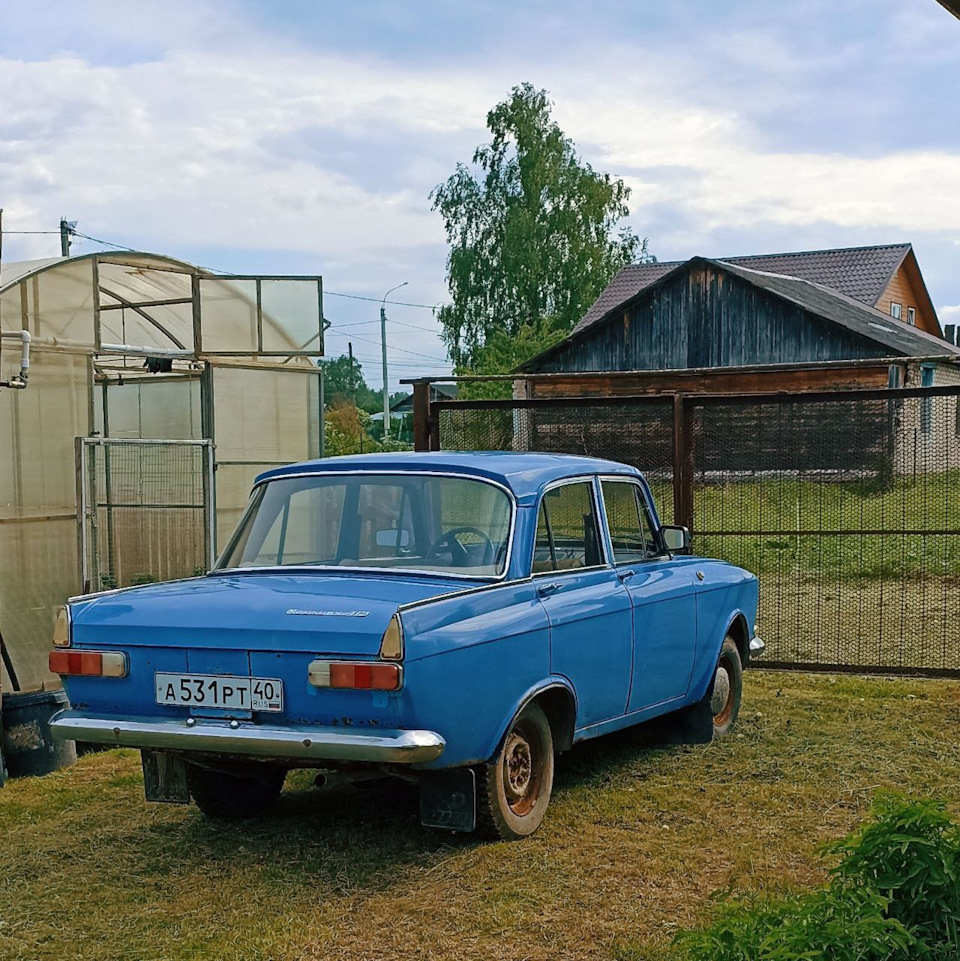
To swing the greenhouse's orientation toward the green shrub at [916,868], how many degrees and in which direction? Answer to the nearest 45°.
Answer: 0° — it already faces it

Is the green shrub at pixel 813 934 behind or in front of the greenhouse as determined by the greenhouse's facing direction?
in front

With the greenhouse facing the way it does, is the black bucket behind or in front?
in front

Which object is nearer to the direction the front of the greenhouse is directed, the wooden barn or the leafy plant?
the leafy plant

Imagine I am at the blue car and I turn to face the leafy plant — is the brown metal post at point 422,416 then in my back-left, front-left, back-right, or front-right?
back-left

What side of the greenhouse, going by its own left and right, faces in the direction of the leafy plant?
front

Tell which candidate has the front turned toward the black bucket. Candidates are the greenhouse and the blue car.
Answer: the greenhouse

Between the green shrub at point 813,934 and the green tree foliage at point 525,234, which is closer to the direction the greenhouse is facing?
the green shrub

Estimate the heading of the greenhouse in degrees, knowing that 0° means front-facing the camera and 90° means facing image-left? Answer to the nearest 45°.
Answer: approximately 0°

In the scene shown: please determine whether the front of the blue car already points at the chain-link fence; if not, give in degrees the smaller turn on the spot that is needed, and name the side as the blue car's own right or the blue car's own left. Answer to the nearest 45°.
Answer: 0° — it already faces it

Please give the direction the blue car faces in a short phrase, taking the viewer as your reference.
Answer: facing away from the viewer and to the right of the viewer

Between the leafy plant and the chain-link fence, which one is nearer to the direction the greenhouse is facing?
the leafy plant

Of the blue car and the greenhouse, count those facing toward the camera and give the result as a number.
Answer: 1

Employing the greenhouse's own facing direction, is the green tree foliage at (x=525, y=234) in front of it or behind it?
behind

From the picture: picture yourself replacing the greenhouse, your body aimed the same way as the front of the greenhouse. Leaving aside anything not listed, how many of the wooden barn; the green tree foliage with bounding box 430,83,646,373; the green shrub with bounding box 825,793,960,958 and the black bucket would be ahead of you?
2

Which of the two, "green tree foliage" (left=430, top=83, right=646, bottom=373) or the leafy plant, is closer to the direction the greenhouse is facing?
the leafy plant

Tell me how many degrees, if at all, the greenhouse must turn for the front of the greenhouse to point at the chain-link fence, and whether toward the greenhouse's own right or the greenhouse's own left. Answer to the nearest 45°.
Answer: approximately 45° to the greenhouse's own left

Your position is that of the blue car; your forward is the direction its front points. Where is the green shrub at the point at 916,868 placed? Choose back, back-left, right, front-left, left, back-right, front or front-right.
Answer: right
